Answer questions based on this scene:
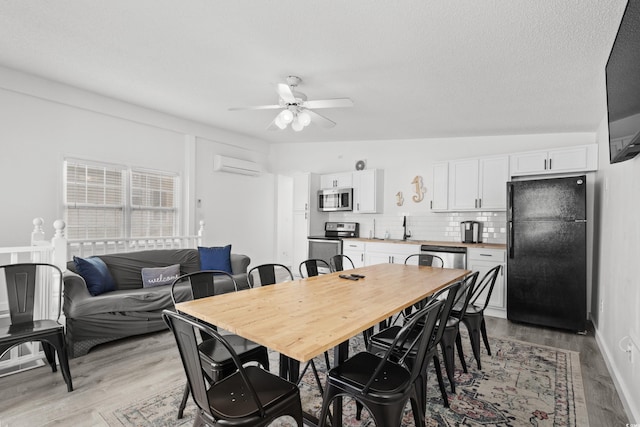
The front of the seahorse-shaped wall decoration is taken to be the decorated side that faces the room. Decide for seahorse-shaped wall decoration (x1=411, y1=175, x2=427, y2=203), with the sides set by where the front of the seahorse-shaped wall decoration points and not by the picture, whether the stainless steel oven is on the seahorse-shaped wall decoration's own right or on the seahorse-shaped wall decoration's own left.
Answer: on the seahorse-shaped wall decoration's own right

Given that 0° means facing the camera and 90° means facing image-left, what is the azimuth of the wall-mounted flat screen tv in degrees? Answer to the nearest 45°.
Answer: approximately 90°

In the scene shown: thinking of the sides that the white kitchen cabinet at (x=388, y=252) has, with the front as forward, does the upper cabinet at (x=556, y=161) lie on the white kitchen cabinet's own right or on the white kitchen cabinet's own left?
on the white kitchen cabinet's own left

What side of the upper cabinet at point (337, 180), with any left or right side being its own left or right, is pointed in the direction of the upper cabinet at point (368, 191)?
left

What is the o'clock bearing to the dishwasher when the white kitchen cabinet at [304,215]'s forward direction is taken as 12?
The dishwasher is roughly at 9 o'clock from the white kitchen cabinet.

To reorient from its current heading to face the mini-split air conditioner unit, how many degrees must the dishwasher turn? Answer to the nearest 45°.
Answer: approximately 90° to its right

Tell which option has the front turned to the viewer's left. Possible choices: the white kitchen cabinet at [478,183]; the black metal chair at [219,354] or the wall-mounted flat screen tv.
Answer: the wall-mounted flat screen tv

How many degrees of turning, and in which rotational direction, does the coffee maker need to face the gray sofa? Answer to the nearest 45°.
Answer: approximately 45° to its right
